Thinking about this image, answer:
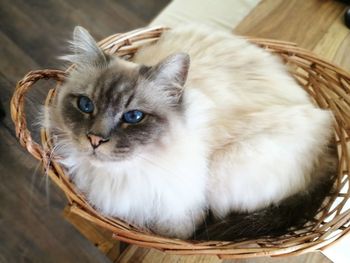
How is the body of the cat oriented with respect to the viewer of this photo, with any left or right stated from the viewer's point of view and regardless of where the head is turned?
facing the viewer and to the left of the viewer
